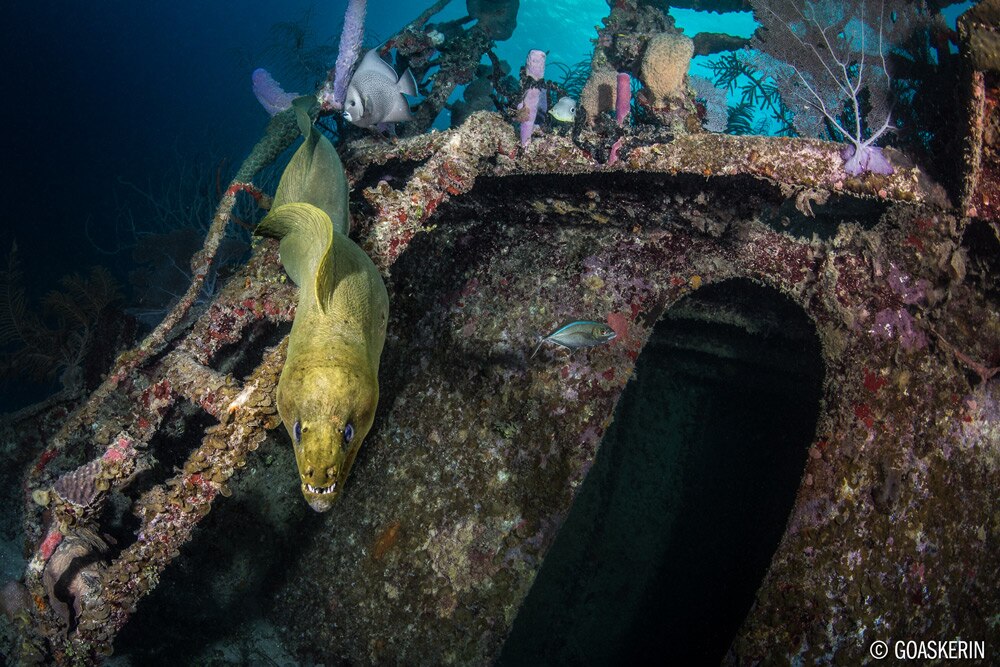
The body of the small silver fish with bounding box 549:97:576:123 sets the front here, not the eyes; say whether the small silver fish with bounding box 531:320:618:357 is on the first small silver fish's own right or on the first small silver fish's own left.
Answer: on the first small silver fish's own left

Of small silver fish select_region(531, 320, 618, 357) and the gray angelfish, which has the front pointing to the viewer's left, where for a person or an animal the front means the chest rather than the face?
the gray angelfish

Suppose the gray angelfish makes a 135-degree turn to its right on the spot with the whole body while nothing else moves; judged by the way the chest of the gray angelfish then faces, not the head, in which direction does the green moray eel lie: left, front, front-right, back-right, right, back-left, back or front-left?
back-right

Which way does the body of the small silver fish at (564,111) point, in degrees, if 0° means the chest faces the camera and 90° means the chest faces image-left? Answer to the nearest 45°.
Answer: approximately 90°

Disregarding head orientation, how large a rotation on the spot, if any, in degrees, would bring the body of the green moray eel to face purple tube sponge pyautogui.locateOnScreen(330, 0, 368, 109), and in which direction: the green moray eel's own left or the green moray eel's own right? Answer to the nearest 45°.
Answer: approximately 180°

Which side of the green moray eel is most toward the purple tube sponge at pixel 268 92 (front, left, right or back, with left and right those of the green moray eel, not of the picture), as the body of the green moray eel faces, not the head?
back

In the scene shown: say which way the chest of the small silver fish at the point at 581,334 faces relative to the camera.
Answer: to the viewer's right

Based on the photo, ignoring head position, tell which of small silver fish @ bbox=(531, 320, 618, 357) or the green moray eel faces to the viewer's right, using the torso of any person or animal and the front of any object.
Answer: the small silver fish

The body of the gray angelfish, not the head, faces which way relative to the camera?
to the viewer's left
